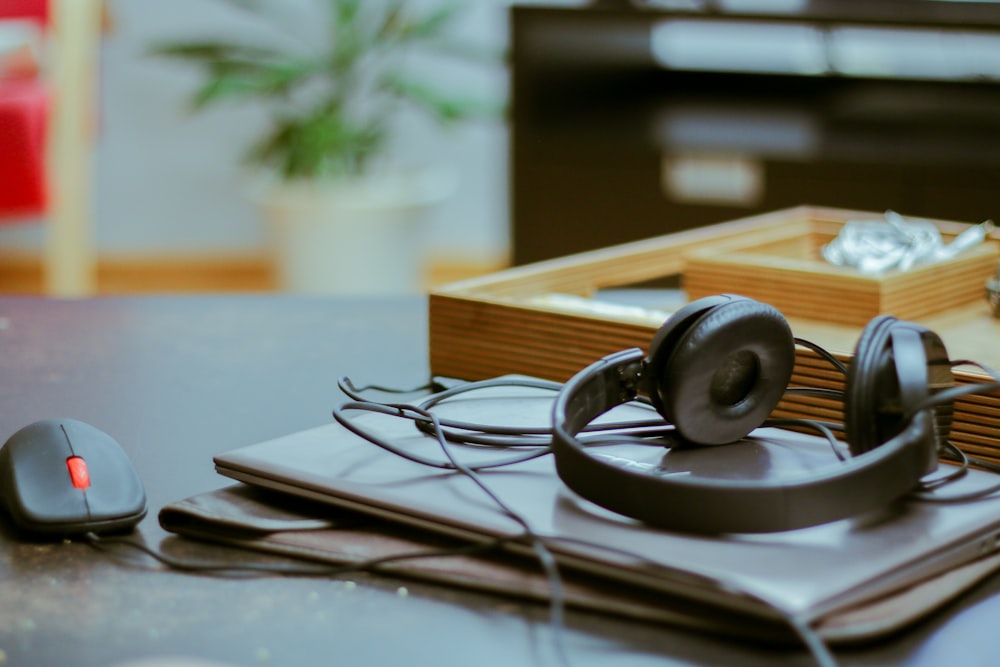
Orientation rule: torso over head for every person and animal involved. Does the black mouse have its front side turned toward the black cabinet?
no

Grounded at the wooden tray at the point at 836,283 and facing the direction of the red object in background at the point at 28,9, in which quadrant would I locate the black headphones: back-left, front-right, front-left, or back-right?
back-left
